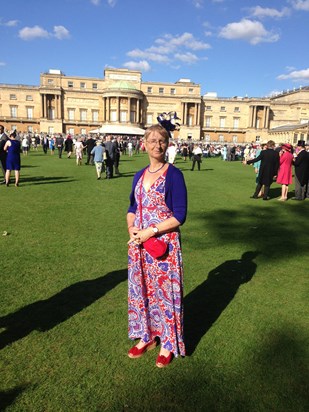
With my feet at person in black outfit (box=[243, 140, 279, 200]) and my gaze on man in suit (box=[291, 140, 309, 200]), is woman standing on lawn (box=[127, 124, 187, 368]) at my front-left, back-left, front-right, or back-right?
back-right

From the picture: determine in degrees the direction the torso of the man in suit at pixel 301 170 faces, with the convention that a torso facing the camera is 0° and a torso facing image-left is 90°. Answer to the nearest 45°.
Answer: approximately 90°

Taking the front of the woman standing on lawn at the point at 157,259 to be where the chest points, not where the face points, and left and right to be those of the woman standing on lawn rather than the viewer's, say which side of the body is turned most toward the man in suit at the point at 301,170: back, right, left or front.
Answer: back

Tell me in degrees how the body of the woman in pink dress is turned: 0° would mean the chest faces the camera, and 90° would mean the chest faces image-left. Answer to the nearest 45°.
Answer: approximately 90°

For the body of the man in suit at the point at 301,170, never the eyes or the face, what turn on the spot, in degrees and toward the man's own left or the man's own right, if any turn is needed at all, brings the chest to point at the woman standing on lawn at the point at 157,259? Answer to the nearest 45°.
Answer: approximately 90° to the man's own left

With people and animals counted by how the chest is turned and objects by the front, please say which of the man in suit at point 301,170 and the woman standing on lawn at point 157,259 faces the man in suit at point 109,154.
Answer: the man in suit at point 301,170

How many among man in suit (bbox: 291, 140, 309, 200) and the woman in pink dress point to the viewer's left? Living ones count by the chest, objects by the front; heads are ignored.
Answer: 2

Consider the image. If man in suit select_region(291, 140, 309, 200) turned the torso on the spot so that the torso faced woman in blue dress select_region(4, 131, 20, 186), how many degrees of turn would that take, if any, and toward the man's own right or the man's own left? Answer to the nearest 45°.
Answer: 0° — they already face them

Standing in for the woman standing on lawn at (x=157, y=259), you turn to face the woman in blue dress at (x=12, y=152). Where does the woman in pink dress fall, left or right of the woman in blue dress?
right

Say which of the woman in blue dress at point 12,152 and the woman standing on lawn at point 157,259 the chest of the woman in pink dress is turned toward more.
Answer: the woman in blue dress
